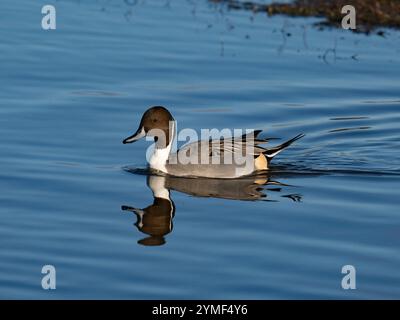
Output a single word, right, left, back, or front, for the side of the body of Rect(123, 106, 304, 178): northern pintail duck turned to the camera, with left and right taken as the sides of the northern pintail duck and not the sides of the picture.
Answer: left
